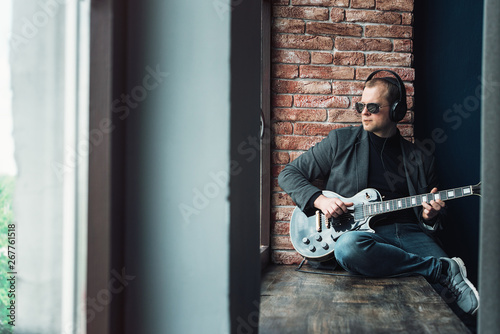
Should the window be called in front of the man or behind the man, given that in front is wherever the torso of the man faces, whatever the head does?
in front

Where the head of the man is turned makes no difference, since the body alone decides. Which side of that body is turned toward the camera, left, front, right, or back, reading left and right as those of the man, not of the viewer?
front
